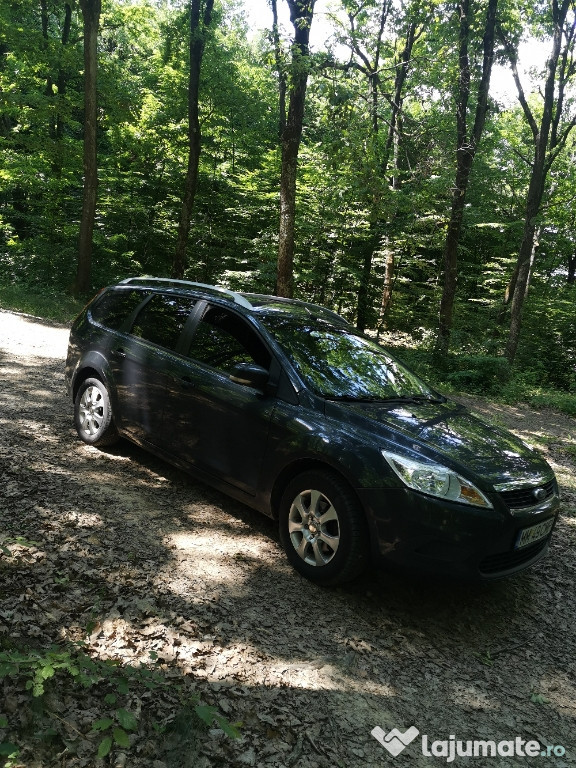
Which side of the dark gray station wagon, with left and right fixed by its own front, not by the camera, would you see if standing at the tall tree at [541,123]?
left

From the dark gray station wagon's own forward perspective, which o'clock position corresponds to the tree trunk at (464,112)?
The tree trunk is roughly at 8 o'clock from the dark gray station wagon.

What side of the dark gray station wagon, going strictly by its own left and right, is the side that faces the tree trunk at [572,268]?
left

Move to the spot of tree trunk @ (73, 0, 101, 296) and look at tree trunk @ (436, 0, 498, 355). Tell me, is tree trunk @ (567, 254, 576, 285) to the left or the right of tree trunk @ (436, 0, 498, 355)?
left

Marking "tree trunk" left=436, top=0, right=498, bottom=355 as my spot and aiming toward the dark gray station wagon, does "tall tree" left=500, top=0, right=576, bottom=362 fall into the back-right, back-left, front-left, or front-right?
back-left

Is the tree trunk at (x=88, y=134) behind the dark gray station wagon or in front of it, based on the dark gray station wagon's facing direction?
behind

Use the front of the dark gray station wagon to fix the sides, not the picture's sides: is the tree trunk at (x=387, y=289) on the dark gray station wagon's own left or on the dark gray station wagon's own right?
on the dark gray station wagon's own left

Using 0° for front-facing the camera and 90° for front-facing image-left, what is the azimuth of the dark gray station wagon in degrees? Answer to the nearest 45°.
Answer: approximately 315°

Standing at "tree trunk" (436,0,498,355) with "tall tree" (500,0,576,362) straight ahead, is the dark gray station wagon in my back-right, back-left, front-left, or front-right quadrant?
back-right

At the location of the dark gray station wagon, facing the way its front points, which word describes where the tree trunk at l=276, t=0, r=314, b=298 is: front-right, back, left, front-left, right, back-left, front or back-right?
back-left
